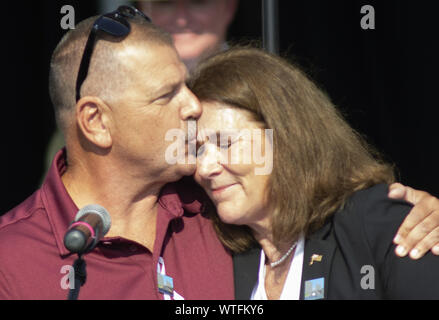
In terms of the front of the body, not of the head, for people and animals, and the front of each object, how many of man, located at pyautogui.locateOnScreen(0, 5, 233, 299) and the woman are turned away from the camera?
0

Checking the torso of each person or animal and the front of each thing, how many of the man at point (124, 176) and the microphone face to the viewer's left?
0

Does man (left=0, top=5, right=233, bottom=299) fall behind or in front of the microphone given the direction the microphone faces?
in front

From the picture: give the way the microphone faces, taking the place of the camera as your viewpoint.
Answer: facing away from the viewer and to the right of the viewer

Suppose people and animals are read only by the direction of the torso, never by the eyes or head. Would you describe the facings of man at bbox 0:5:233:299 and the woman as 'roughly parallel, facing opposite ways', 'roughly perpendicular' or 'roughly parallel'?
roughly perpendicular

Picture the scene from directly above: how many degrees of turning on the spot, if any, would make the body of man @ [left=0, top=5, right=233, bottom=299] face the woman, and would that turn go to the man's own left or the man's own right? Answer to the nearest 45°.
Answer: approximately 45° to the man's own left

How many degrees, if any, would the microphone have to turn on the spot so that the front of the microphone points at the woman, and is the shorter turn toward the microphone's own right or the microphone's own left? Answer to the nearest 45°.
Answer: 0° — it already faces them

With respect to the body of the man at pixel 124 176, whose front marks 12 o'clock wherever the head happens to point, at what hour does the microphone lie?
The microphone is roughly at 2 o'clock from the man.

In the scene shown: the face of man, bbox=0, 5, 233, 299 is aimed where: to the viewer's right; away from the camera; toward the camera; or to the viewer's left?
to the viewer's right

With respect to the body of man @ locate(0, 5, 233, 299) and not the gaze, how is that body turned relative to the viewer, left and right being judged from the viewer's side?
facing the viewer and to the right of the viewer

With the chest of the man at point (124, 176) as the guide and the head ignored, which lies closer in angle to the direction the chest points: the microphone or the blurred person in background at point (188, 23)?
the microphone

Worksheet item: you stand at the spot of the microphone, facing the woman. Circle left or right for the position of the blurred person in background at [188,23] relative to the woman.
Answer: left

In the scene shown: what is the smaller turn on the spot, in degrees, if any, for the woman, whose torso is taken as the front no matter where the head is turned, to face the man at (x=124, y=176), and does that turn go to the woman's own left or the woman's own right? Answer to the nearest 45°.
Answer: approximately 45° to the woman's own right
